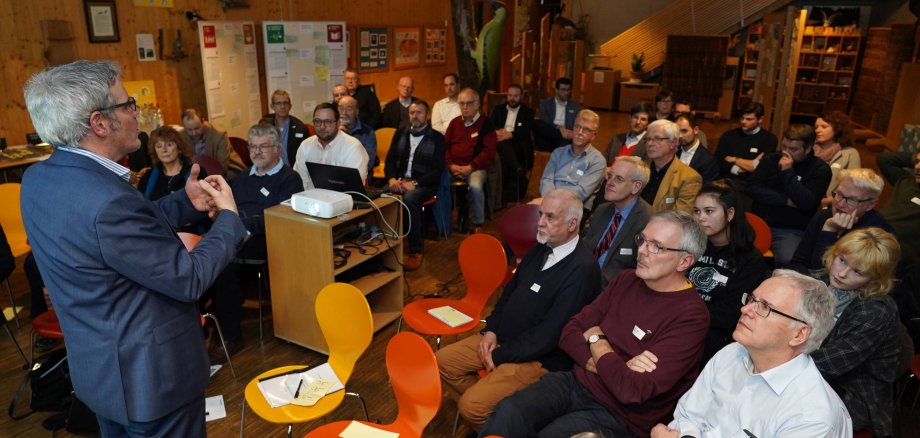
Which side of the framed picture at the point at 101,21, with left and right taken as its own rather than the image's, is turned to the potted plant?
left

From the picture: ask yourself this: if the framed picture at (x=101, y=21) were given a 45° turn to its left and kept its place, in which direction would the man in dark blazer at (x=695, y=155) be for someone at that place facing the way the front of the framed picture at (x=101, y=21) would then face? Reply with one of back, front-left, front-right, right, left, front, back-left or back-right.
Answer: front

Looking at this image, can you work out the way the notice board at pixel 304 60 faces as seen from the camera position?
facing the viewer

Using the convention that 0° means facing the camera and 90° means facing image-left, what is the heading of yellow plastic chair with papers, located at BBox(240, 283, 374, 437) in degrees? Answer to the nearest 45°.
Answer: approximately 45°

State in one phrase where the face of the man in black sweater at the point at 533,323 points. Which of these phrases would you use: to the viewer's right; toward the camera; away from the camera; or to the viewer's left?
to the viewer's left

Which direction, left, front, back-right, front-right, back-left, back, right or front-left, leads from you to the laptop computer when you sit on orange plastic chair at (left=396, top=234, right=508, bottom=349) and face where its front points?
right

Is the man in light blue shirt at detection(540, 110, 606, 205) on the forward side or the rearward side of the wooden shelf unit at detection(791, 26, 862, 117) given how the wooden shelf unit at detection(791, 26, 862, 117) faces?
on the forward side

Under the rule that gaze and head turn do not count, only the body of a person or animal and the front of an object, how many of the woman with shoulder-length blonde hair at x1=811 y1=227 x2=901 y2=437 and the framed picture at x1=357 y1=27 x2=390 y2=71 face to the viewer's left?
1

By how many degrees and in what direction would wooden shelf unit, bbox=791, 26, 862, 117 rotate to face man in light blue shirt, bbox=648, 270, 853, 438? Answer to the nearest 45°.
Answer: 0° — it already faces them

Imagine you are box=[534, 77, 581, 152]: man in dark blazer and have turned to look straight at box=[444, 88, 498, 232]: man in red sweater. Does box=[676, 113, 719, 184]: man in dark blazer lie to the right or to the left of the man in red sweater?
left

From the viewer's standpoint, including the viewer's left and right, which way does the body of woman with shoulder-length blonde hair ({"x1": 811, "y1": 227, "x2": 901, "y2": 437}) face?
facing to the left of the viewer

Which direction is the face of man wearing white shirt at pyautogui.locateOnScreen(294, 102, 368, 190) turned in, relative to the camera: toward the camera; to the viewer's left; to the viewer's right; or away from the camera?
toward the camera

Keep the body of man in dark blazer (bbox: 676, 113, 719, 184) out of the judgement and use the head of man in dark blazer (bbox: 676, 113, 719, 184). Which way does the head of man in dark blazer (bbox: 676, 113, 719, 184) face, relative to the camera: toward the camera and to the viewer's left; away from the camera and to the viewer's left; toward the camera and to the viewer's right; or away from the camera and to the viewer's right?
toward the camera and to the viewer's left

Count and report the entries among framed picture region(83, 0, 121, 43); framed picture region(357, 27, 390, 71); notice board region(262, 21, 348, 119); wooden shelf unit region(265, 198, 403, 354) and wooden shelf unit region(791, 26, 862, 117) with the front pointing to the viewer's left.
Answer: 0

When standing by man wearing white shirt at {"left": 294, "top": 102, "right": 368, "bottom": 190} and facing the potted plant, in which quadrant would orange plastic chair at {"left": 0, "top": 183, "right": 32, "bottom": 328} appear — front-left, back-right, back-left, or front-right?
back-left

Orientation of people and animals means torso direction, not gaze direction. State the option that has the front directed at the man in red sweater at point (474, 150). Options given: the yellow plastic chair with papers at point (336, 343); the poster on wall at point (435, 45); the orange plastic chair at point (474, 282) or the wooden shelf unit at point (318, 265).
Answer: the poster on wall

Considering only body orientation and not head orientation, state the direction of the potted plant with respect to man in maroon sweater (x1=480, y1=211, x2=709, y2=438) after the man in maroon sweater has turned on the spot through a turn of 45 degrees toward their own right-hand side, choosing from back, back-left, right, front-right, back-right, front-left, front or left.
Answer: right

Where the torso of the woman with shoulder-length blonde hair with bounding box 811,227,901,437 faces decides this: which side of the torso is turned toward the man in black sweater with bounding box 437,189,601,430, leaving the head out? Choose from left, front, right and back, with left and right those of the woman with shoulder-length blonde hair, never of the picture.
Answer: front

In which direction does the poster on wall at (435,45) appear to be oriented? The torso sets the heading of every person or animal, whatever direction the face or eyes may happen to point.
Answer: toward the camera

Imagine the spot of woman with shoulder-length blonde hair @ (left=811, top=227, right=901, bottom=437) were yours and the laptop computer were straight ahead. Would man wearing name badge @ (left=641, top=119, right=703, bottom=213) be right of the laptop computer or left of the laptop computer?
right

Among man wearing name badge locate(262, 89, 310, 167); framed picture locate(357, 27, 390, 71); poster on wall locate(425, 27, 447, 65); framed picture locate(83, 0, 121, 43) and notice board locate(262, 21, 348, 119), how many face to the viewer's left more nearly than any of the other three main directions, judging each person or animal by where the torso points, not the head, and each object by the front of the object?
0

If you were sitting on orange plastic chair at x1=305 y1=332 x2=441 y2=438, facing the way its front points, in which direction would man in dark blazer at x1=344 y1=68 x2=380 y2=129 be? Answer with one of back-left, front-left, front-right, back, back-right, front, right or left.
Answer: back-right

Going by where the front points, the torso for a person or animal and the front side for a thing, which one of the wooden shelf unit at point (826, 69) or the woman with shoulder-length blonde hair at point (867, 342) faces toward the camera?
the wooden shelf unit

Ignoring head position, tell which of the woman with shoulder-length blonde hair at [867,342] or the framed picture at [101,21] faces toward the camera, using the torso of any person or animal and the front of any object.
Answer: the framed picture

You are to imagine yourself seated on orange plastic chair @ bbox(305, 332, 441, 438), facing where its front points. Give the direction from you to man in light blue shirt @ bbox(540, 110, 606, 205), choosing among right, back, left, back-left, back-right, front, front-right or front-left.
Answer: back
